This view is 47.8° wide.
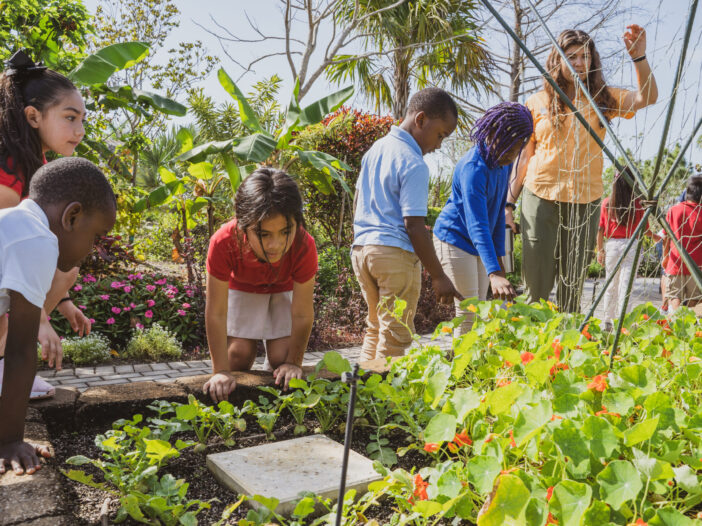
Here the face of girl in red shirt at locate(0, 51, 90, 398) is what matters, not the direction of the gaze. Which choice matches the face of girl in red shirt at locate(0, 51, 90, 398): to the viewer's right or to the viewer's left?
to the viewer's right

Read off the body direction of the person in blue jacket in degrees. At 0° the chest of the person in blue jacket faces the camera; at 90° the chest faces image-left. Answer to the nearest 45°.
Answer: approximately 270°

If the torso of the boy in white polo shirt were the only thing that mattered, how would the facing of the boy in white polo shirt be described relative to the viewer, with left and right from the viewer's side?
facing to the right of the viewer

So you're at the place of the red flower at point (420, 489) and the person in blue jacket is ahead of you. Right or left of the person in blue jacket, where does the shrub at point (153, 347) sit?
left

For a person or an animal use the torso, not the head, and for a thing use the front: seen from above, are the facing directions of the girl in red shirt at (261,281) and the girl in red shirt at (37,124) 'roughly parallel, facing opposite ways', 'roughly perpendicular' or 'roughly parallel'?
roughly perpendicular

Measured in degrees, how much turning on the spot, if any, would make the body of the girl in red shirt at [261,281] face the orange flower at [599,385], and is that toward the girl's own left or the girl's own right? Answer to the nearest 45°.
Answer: approximately 45° to the girl's own left

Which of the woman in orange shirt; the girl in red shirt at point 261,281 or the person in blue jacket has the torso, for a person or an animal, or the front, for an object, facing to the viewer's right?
the person in blue jacket

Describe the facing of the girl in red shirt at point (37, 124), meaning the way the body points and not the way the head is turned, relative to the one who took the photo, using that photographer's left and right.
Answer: facing to the right of the viewer

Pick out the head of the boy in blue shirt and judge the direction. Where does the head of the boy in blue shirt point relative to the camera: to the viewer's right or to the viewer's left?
to the viewer's right

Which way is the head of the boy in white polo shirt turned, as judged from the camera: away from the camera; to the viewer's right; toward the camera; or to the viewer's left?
to the viewer's right

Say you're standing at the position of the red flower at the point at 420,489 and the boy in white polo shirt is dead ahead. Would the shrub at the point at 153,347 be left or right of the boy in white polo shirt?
right

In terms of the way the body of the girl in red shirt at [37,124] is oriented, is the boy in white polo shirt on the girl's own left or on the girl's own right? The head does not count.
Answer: on the girl's own right

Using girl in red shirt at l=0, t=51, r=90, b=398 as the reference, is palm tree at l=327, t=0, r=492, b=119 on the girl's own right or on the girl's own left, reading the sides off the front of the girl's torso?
on the girl's own left

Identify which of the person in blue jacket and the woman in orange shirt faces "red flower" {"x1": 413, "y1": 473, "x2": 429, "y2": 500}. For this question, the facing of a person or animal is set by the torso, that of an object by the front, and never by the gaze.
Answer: the woman in orange shirt

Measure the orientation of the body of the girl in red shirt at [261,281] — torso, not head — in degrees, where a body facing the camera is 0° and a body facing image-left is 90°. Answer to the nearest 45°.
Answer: approximately 0°
